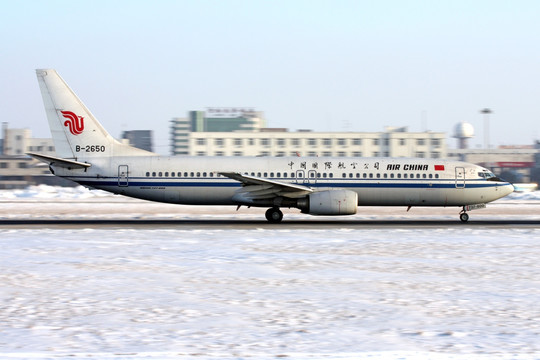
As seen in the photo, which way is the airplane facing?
to the viewer's right
